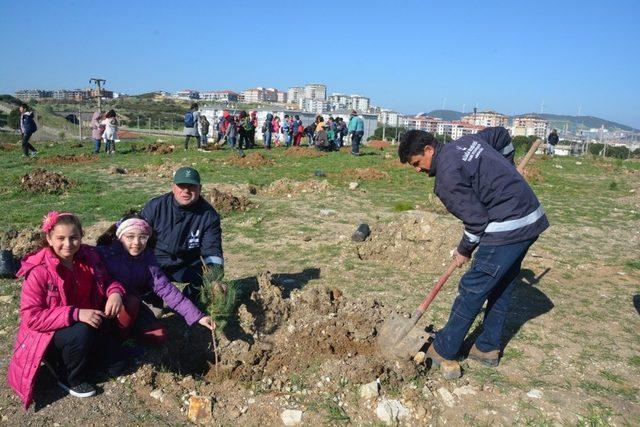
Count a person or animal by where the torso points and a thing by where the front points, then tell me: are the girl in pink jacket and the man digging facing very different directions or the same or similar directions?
very different directions

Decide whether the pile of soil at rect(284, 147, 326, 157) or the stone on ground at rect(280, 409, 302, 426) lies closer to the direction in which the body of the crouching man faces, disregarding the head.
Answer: the stone on ground

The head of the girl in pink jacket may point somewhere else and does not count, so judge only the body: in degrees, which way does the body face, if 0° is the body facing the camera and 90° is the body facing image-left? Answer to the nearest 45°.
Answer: approximately 315°

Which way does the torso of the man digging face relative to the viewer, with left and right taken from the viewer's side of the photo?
facing to the left of the viewer

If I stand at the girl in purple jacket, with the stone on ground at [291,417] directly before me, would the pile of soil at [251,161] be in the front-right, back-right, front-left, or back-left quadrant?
back-left

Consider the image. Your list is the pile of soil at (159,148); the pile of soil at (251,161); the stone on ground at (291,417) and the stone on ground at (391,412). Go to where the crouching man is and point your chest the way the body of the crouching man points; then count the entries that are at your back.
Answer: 2

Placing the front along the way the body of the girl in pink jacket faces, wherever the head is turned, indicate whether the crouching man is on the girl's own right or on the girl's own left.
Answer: on the girl's own left

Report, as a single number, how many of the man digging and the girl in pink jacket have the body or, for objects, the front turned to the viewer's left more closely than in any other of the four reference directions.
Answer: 1

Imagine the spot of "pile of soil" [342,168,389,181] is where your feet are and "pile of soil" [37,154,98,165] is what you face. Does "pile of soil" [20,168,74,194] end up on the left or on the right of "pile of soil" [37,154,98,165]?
left

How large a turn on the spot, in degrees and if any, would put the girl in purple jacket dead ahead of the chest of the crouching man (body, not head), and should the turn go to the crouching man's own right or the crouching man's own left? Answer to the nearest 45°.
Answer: approximately 45° to the crouching man's own right

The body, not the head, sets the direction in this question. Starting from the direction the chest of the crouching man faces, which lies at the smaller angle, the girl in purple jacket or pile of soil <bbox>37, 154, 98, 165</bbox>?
the girl in purple jacket

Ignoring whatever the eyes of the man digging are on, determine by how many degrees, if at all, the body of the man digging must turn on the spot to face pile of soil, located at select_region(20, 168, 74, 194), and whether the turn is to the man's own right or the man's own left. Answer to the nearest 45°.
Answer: approximately 45° to the man's own right

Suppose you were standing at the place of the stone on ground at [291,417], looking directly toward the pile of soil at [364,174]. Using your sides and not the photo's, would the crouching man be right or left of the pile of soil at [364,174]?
left
